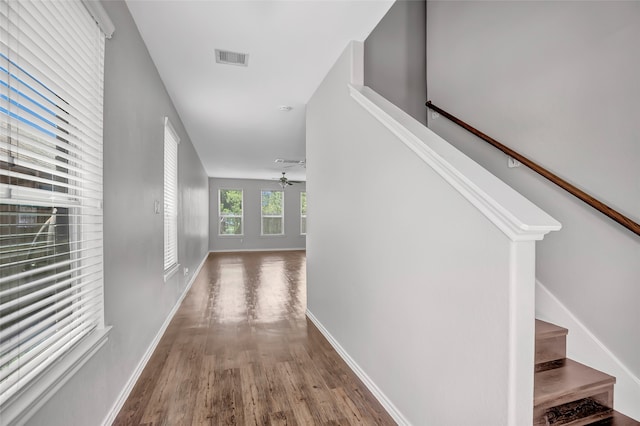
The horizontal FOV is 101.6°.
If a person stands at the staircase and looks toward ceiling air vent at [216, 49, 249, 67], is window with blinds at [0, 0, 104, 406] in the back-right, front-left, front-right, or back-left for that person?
front-left

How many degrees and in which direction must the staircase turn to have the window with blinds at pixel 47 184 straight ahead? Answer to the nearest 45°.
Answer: approximately 90° to its right

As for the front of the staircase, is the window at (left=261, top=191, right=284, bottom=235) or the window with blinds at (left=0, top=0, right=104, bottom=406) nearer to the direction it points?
the window with blinds

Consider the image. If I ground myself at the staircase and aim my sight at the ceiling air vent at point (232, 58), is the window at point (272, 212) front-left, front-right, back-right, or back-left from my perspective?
front-right

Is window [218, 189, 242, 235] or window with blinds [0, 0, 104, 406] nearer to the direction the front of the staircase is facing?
the window with blinds

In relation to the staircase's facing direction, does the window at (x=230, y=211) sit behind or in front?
behind

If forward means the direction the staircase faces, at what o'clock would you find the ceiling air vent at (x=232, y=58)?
The ceiling air vent is roughly at 4 o'clock from the staircase.

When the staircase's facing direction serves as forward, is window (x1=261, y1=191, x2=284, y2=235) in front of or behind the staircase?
behind

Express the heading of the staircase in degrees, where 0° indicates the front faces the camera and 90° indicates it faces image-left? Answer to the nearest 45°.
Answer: approximately 315°

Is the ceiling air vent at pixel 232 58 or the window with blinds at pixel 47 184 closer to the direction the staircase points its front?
the window with blinds
